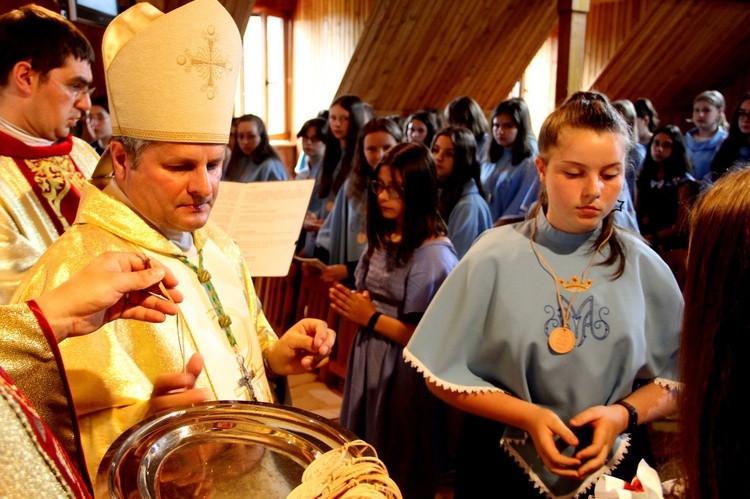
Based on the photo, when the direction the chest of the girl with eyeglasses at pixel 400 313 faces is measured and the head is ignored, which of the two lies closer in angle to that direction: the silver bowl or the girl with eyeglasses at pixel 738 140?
the silver bowl

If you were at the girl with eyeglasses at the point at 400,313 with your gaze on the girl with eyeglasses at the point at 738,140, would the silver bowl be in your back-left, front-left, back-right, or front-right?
back-right

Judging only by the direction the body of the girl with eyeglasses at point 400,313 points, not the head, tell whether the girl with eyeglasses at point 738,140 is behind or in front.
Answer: behind

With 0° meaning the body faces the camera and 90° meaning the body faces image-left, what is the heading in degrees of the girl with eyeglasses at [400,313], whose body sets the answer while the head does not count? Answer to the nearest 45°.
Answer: approximately 45°

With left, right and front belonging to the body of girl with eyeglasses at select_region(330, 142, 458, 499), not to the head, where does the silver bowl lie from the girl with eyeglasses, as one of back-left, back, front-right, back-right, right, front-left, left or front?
front-left
